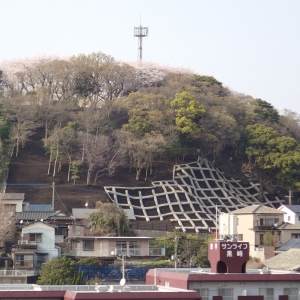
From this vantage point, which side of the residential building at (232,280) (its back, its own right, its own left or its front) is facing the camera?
front

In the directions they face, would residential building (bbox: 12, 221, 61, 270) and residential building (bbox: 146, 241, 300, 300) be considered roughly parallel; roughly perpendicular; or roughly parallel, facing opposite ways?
roughly parallel

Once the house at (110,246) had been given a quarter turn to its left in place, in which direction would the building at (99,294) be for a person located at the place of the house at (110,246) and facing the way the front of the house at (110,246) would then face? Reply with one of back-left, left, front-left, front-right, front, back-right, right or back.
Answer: right

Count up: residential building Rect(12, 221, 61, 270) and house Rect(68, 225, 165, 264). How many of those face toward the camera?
2

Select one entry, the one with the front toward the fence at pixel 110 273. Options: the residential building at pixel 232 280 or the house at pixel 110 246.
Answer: the house

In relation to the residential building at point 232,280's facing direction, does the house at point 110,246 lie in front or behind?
behind

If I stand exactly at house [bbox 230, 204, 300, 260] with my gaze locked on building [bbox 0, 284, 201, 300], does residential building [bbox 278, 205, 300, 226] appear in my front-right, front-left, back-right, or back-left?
back-left

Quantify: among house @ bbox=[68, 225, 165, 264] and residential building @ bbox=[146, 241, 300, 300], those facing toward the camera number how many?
2

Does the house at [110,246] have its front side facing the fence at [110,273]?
yes

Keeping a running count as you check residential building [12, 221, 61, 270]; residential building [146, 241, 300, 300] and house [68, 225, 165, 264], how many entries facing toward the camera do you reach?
3

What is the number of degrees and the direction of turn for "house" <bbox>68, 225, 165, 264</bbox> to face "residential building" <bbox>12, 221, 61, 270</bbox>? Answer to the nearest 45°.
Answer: approximately 90° to its right

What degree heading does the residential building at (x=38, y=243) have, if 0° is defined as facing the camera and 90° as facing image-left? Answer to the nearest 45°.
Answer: approximately 0°

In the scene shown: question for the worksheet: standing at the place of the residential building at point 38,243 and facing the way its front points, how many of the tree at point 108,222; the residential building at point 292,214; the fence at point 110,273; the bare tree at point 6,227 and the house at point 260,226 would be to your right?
1

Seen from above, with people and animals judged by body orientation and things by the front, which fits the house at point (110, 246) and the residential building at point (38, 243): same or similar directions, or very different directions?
same or similar directions

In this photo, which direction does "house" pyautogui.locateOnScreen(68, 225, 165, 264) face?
toward the camera

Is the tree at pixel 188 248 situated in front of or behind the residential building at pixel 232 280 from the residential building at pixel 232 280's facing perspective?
behind

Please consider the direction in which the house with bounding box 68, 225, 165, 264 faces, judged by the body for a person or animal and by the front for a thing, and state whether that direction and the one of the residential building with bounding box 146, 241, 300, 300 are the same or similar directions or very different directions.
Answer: same or similar directions

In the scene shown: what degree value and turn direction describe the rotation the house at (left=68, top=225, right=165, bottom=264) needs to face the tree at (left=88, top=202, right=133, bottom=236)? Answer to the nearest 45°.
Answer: approximately 180°

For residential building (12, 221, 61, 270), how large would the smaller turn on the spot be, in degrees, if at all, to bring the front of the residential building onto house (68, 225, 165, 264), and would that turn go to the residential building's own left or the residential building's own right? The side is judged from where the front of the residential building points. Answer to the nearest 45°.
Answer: approximately 90° to the residential building's own left
